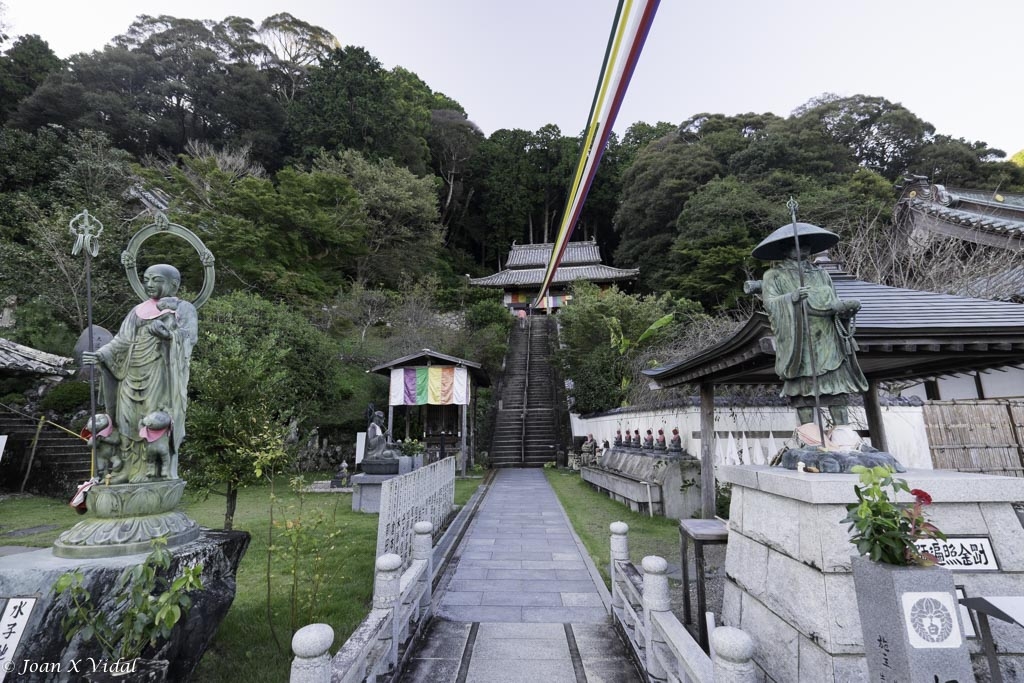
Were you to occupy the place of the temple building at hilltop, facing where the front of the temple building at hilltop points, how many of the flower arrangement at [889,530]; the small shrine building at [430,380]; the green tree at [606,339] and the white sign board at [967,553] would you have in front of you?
4

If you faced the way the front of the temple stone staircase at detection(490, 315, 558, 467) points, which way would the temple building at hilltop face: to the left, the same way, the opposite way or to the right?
the same way

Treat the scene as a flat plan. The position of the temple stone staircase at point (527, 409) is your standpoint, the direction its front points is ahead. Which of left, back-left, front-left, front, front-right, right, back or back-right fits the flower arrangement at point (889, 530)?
front

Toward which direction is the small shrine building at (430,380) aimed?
toward the camera

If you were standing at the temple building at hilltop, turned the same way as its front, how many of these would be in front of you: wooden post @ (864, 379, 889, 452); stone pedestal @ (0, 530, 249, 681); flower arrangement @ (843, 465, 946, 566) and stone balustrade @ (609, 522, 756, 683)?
4

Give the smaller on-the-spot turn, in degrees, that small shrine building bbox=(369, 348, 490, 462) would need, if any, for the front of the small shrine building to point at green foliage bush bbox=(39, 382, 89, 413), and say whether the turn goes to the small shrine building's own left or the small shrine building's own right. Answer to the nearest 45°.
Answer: approximately 90° to the small shrine building's own right

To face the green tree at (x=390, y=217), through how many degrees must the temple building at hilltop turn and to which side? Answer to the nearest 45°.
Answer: approximately 45° to its right

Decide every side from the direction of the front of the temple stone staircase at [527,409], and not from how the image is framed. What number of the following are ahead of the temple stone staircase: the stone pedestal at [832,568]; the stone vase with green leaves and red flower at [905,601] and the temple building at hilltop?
2

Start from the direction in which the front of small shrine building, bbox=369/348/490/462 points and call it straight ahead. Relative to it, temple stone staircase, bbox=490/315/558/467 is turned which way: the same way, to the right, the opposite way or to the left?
the same way

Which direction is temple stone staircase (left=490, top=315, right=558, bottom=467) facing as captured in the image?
toward the camera

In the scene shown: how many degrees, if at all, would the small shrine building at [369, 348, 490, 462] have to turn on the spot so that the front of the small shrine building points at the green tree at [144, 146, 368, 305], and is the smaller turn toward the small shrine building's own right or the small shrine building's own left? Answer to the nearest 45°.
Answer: approximately 135° to the small shrine building's own right

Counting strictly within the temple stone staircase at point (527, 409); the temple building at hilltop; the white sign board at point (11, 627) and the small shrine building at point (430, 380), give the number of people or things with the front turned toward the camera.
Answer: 4

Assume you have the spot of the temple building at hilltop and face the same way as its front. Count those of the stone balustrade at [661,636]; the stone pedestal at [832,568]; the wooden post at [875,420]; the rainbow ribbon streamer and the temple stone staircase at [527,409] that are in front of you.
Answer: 5

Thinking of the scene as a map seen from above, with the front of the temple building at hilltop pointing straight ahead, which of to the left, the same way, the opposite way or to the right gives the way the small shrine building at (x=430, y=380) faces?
the same way

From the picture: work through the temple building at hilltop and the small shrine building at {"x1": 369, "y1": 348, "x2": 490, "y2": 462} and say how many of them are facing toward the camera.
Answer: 2

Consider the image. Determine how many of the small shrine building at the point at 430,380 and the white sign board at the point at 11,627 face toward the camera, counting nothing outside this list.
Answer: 2

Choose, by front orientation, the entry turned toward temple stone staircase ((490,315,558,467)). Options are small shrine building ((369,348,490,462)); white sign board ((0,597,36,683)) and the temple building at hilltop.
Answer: the temple building at hilltop
